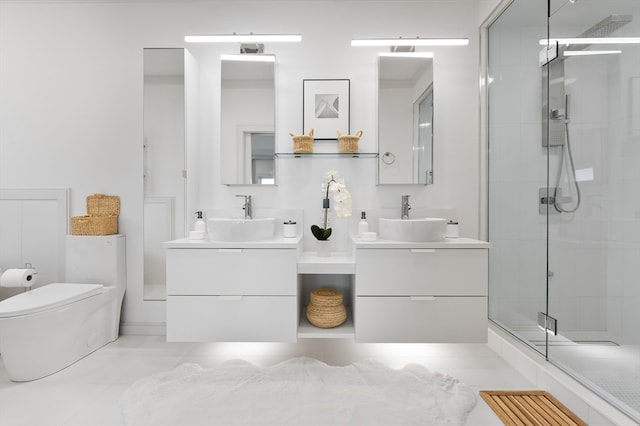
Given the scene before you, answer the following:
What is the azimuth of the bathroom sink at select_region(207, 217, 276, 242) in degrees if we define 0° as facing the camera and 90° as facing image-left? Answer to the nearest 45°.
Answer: approximately 0°

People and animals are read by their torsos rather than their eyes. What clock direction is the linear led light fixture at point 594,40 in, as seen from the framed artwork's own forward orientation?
The linear led light fixture is roughly at 10 o'clock from the framed artwork.
